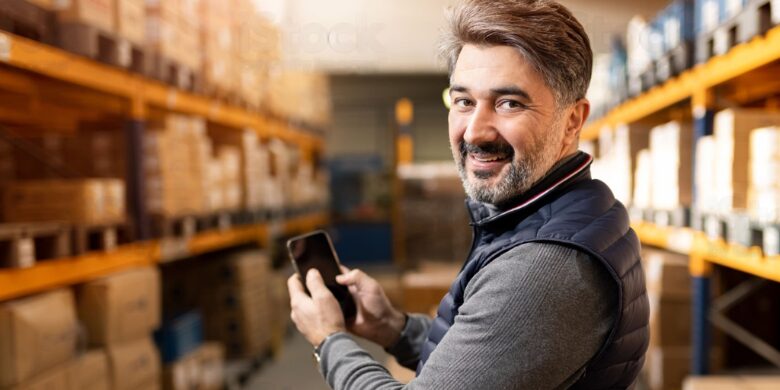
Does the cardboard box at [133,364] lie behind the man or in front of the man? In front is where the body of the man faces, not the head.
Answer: in front

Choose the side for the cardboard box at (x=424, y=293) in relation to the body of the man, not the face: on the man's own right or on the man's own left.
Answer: on the man's own right

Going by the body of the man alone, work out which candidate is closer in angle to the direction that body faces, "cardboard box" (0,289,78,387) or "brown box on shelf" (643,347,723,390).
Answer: the cardboard box

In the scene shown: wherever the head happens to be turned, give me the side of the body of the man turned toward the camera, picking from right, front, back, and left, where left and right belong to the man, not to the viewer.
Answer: left

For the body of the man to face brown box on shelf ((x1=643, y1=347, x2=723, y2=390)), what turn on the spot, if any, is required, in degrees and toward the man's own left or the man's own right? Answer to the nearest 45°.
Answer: approximately 135° to the man's own right

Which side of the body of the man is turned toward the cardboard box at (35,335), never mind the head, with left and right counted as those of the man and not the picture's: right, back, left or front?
front

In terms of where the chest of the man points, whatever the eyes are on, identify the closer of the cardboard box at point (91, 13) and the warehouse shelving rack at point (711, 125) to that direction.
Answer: the cardboard box

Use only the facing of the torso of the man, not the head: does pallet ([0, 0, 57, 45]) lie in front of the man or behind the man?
in front

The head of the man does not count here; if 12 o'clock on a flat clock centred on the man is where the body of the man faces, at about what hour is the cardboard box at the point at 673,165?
The cardboard box is roughly at 4 o'clock from the man.
